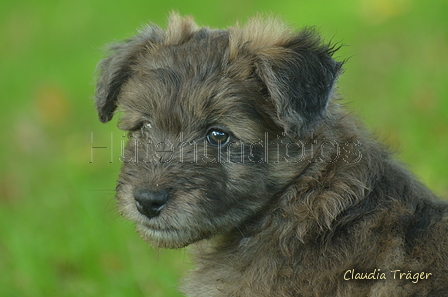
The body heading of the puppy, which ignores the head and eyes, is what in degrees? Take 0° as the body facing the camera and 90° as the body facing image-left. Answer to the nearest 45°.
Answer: approximately 45°
